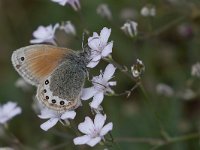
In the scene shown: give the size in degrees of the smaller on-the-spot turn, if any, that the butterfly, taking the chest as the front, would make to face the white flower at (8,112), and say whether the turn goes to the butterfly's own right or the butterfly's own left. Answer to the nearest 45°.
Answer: approximately 135° to the butterfly's own left

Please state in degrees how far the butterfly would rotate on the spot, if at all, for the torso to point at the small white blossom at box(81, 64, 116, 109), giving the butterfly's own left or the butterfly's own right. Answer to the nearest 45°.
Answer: approximately 45° to the butterfly's own right

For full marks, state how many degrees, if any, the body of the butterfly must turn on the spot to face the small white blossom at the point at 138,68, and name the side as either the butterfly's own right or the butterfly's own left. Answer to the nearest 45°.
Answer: approximately 45° to the butterfly's own right

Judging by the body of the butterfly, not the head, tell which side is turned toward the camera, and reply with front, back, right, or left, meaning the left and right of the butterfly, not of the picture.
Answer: right

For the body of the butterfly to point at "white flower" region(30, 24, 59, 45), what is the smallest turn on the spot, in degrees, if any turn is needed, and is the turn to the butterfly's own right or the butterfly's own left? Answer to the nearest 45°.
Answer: approximately 90° to the butterfly's own left

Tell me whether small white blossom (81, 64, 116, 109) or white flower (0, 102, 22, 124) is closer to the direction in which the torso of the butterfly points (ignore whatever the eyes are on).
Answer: the small white blossom
